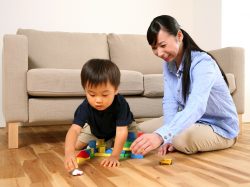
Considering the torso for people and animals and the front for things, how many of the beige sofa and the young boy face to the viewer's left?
0

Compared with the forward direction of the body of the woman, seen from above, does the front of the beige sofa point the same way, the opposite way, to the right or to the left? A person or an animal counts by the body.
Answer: to the left

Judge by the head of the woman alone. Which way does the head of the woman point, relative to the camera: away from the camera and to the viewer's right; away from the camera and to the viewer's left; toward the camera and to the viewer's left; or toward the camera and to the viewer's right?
toward the camera and to the viewer's left

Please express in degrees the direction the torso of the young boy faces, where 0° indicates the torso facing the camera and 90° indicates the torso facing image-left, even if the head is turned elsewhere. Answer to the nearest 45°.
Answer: approximately 0°

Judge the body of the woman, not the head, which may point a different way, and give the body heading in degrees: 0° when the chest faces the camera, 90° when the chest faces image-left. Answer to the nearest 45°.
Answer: approximately 45°

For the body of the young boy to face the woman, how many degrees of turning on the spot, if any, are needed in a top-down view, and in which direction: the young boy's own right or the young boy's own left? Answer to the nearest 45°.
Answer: approximately 90° to the young boy's own left

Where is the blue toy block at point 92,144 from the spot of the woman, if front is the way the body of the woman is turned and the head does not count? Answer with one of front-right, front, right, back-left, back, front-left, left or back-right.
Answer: front-right

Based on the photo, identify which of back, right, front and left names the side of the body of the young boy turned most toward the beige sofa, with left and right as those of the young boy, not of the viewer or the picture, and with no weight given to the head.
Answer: back

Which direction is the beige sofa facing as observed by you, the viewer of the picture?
facing the viewer and to the right of the viewer

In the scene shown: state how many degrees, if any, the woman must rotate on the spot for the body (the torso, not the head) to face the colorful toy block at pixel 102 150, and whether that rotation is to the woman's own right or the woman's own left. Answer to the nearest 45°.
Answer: approximately 45° to the woman's own right
